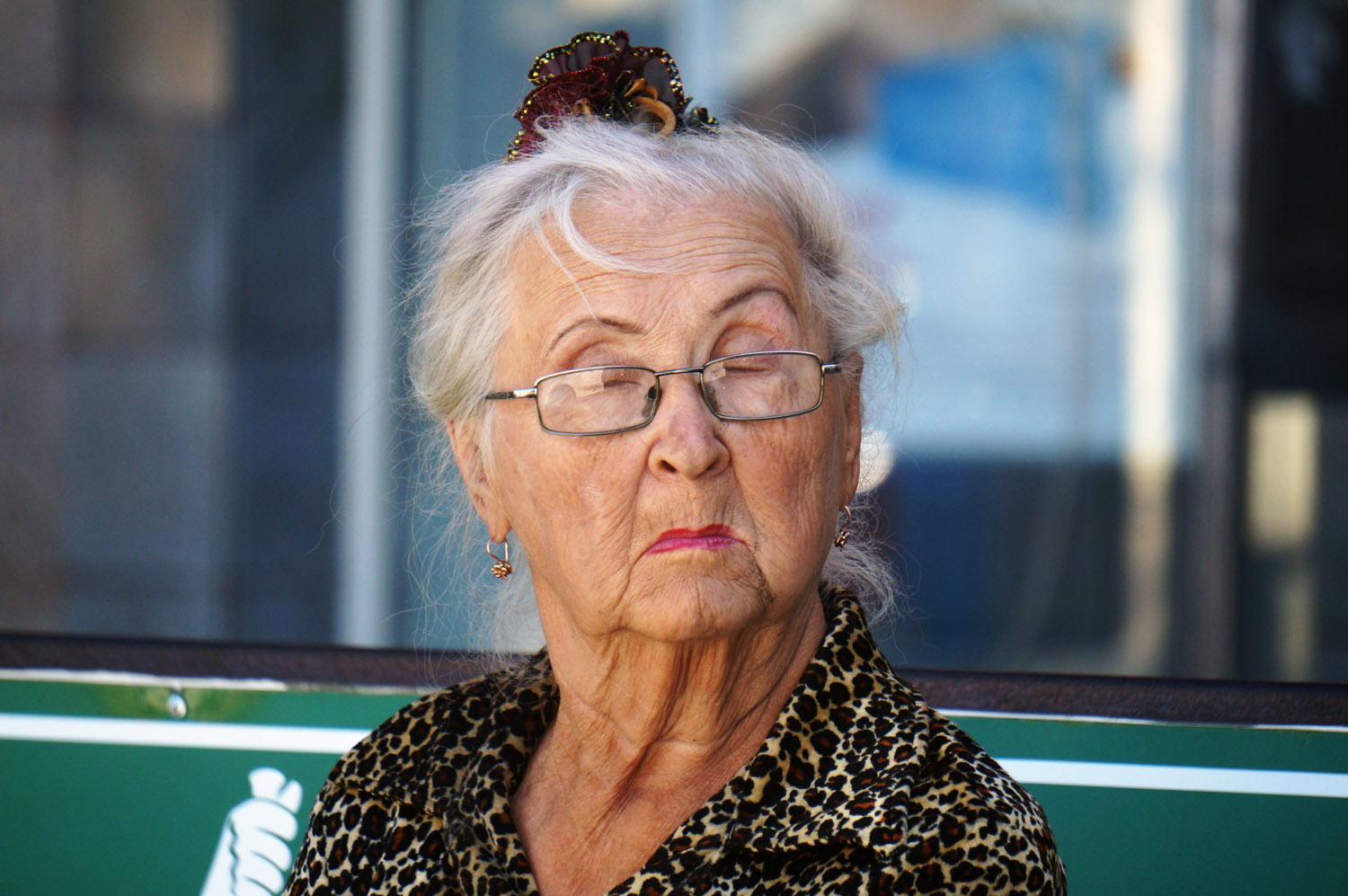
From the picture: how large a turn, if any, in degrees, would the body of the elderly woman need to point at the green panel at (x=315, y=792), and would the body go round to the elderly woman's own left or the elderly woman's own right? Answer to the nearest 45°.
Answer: approximately 135° to the elderly woman's own right

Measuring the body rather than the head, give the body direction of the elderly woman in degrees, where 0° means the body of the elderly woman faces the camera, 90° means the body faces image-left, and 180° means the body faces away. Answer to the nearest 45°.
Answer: approximately 0°
